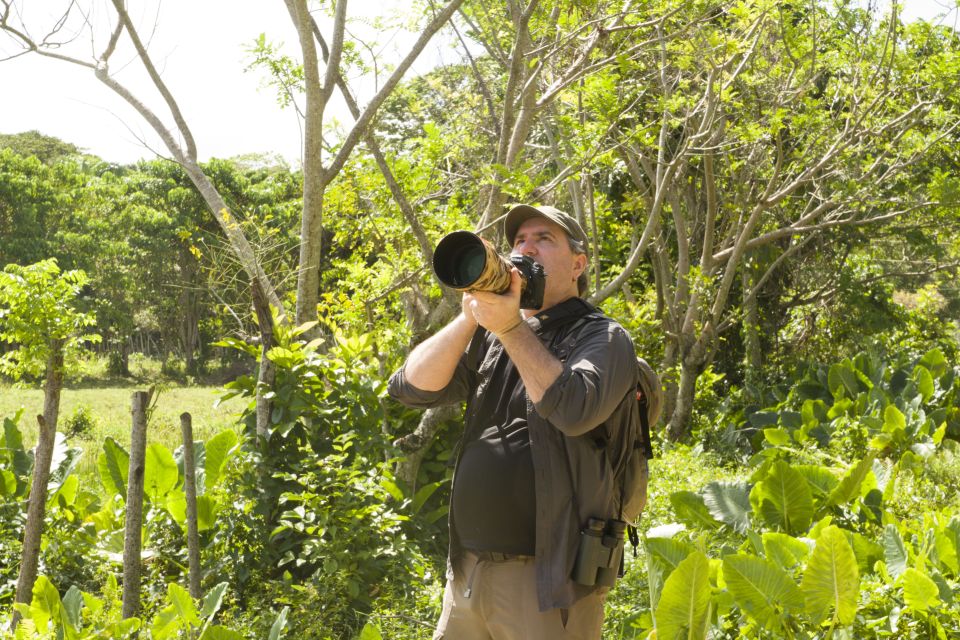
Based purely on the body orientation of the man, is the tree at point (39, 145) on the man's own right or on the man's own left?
on the man's own right

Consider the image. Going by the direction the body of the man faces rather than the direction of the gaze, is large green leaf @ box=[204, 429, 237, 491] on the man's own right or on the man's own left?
on the man's own right

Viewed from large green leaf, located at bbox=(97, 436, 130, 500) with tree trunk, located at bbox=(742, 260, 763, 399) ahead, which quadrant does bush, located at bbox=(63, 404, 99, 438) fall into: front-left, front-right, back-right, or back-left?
front-left

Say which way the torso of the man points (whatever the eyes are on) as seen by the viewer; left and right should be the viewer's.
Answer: facing the viewer and to the left of the viewer

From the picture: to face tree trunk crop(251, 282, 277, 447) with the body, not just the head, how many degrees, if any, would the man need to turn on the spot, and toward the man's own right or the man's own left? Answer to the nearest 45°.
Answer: approximately 90° to the man's own right

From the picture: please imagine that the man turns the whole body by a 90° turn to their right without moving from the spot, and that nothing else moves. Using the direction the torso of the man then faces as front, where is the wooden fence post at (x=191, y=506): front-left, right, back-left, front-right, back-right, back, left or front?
front

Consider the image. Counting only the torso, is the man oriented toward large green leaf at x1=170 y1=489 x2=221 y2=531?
no

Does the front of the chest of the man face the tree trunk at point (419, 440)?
no

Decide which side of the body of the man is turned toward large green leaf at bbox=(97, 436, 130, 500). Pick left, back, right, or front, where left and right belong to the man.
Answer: right

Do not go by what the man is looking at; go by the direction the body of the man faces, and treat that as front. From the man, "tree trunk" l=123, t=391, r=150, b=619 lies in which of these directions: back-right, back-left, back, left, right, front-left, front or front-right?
right

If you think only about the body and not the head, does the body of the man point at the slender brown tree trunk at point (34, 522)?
no

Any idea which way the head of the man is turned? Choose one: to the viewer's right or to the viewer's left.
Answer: to the viewer's left

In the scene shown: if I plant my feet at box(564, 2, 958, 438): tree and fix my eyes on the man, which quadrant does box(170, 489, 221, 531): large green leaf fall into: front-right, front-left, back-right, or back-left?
front-right

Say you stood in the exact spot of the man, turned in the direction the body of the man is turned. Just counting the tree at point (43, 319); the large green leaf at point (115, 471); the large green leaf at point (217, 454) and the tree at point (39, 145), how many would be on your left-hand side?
0
